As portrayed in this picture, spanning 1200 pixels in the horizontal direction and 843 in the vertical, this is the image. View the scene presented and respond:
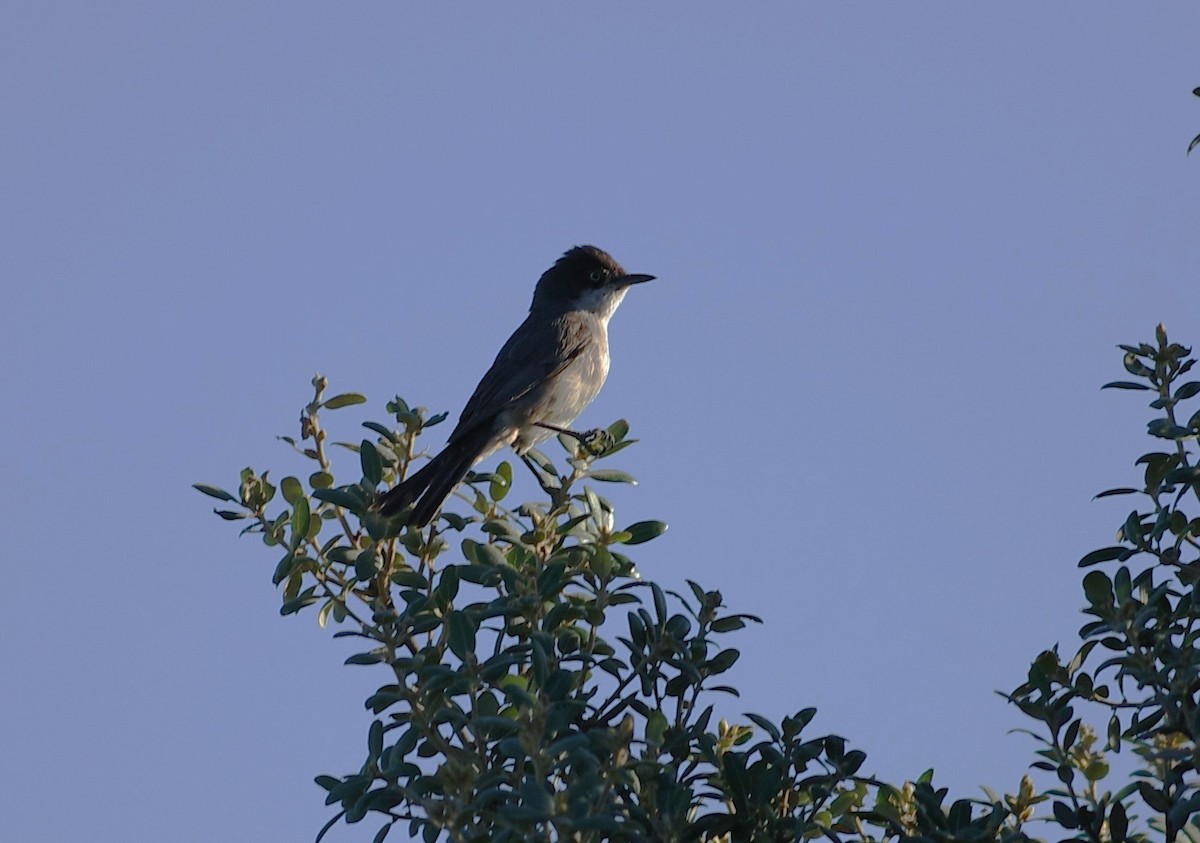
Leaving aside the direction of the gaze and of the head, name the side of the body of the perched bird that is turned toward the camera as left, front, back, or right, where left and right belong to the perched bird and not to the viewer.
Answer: right
